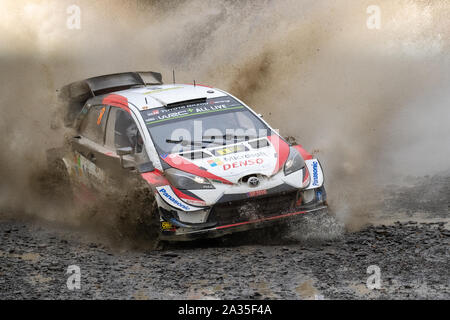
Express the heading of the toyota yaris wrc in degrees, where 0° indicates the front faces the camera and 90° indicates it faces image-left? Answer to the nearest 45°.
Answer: approximately 315°
